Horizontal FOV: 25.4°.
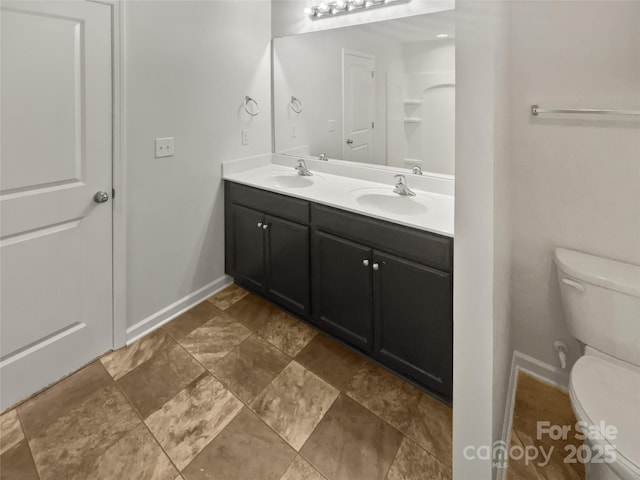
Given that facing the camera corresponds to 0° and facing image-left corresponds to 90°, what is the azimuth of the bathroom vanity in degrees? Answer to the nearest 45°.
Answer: approximately 45°

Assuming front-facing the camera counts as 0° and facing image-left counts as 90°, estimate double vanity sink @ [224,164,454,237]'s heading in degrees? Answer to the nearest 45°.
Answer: approximately 45°
